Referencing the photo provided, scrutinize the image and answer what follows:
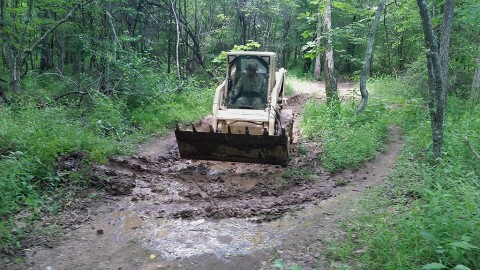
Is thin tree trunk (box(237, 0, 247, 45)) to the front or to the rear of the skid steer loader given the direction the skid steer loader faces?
to the rear

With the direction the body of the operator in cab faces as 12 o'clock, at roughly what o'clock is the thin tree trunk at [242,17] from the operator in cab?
The thin tree trunk is roughly at 6 o'clock from the operator in cab.

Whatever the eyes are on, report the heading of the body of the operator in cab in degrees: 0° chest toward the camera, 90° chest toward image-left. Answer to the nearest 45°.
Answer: approximately 0°

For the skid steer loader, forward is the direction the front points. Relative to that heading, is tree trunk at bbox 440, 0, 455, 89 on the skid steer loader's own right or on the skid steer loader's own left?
on the skid steer loader's own left

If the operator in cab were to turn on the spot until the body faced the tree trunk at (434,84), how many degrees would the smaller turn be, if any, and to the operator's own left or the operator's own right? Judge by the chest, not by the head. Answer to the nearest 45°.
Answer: approximately 45° to the operator's own left

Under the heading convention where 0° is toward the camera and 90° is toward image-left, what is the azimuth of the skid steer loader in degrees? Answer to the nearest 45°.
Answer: approximately 0°

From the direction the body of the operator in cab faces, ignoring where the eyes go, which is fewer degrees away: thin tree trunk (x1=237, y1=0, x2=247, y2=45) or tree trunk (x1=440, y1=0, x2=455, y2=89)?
the tree trunk

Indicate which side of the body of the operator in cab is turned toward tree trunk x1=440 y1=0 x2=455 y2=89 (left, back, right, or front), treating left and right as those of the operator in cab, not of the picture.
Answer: left
